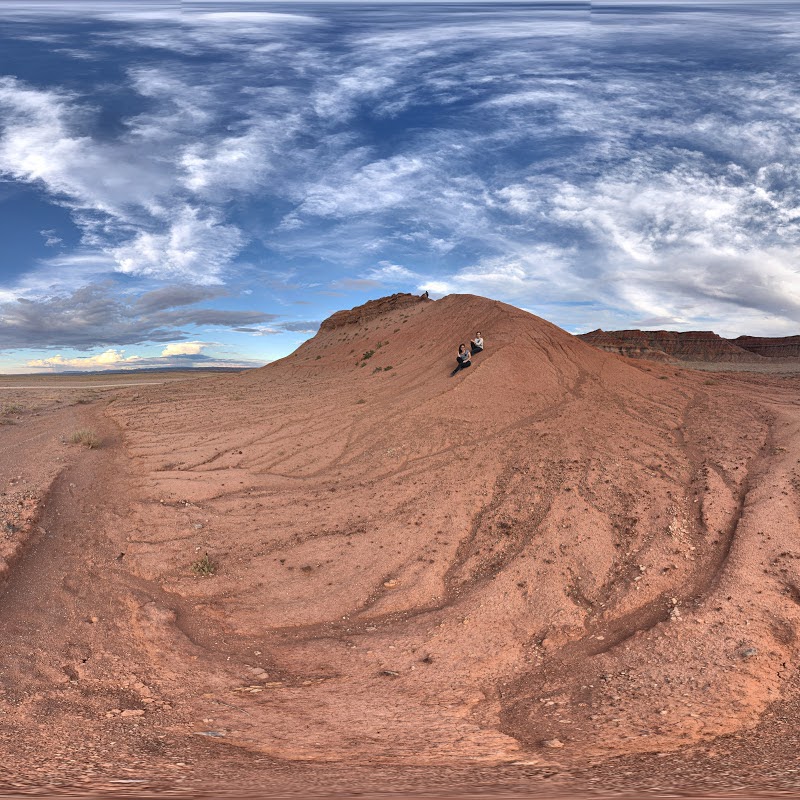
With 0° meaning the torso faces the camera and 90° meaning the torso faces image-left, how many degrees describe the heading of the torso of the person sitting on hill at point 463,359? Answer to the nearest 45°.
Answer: approximately 45°
